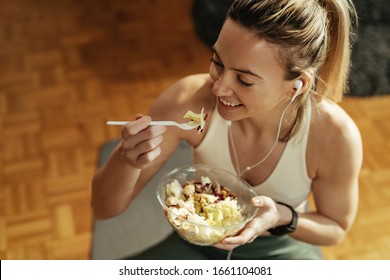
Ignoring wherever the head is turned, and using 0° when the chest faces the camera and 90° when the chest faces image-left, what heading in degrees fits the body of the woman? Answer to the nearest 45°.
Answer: approximately 45°

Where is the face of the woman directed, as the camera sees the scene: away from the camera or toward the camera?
toward the camera
